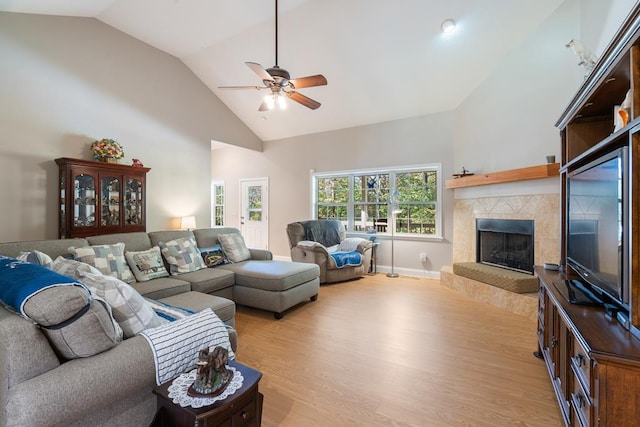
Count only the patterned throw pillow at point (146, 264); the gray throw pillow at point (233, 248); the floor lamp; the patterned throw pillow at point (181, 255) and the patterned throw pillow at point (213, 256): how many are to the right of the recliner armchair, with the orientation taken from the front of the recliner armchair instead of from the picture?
4

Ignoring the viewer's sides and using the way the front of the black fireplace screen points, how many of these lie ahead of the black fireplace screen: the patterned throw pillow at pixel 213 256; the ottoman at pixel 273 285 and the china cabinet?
3

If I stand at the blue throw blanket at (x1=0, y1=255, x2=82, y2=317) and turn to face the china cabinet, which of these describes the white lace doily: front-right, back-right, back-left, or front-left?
back-right

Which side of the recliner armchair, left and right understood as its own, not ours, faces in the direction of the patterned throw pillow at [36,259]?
right

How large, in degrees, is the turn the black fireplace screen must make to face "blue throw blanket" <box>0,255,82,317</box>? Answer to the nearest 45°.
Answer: approximately 45° to its left

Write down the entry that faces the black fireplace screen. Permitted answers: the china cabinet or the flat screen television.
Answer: the china cabinet

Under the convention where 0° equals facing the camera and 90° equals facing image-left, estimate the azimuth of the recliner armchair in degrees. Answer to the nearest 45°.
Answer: approximately 315°

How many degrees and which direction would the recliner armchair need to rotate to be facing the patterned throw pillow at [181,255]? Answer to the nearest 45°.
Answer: approximately 90° to its right

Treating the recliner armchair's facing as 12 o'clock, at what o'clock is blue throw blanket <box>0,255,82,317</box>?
The blue throw blanket is roughly at 2 o'clock from the recliner armchair.
